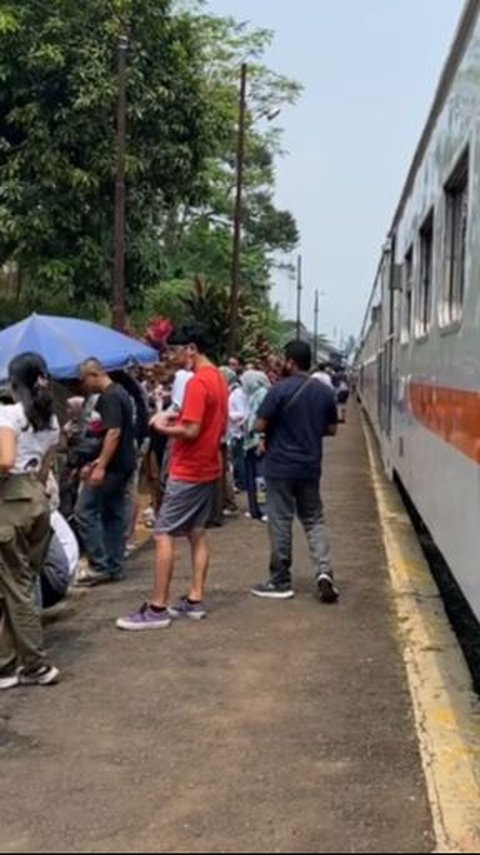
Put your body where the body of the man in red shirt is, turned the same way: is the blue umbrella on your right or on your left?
on your right

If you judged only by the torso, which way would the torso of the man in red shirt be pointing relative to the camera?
to the viewer's left

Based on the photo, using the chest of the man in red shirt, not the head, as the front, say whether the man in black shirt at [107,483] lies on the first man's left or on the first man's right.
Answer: on the first man's right

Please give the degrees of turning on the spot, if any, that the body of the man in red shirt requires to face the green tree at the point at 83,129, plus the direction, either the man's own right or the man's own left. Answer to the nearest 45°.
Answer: approximately 90° to the man's own right

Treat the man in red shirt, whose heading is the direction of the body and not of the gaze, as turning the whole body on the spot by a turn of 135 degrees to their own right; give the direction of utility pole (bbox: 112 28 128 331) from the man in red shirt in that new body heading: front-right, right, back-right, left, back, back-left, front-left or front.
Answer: front-left
